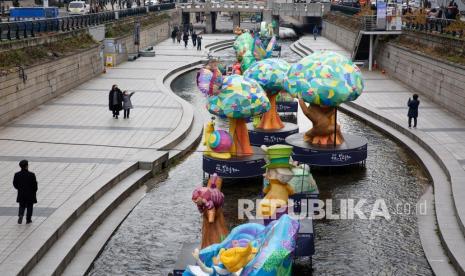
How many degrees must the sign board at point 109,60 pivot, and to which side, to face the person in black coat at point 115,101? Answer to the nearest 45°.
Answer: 0° — it already faces them

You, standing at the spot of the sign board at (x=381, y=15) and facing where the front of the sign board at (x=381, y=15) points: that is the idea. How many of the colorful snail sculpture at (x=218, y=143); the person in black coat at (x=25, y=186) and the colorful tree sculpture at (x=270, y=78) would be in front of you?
3

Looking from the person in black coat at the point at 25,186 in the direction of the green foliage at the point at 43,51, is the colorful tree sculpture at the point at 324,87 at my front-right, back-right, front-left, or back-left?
front-right

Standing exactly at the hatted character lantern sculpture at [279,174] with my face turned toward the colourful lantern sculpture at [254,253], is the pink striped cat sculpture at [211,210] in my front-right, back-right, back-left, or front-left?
front-right

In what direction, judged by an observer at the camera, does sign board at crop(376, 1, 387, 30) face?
facing the viewer

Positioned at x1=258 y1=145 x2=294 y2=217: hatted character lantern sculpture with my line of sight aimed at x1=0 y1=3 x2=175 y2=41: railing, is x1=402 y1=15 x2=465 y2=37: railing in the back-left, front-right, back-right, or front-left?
front-right

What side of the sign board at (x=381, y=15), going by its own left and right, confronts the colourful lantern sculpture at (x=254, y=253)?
front

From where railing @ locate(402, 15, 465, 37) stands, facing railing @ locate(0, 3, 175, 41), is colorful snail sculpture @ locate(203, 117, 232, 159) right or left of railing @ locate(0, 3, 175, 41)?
left

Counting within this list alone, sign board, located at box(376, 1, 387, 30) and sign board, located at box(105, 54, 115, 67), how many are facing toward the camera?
2

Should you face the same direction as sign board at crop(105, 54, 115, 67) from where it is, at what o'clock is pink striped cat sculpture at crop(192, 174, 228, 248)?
The pink striped cat sculpture is roughly at 12 o'clock from the sign board.

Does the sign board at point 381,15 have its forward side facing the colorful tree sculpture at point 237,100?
yes

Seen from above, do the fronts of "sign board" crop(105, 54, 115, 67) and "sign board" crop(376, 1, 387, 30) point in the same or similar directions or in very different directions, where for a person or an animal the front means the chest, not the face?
same or similar directions

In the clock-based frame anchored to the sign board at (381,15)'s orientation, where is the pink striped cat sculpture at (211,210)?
The pink striped cat sculpture is roughly at 12 o'clock from the sign board.

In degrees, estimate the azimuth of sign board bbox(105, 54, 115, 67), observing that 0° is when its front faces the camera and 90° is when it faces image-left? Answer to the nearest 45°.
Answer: approximately 0°

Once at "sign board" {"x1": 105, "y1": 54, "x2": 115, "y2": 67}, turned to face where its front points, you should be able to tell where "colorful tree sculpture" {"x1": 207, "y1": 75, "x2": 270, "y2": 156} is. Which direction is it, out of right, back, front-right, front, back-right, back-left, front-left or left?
front
